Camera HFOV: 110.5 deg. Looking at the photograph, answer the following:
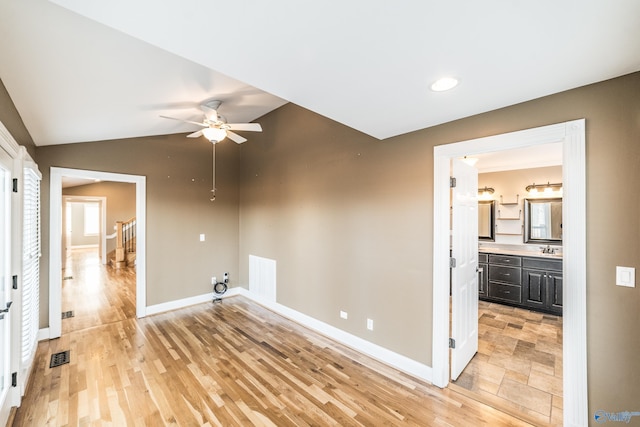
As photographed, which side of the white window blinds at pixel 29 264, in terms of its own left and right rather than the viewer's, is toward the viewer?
right

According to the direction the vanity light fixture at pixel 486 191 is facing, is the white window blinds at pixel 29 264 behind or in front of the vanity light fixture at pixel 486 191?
in front

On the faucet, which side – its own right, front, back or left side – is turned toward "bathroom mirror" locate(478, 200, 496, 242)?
right

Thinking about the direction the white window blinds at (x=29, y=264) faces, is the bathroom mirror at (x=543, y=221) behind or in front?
in front

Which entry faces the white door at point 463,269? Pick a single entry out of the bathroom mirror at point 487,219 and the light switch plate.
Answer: the bathroom mirror

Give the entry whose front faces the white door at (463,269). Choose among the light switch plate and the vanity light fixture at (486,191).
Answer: the vanity light fixture

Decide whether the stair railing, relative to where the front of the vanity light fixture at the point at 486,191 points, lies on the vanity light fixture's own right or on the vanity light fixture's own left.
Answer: on the vanity light fixture's own right

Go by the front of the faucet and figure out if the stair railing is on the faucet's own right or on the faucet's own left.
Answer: on the faucet's own right

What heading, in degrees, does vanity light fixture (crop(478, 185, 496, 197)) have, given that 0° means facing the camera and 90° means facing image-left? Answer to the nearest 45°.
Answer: approximately 0°

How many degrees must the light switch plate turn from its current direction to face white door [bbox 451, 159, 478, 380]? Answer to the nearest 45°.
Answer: approximately 90° to its right
